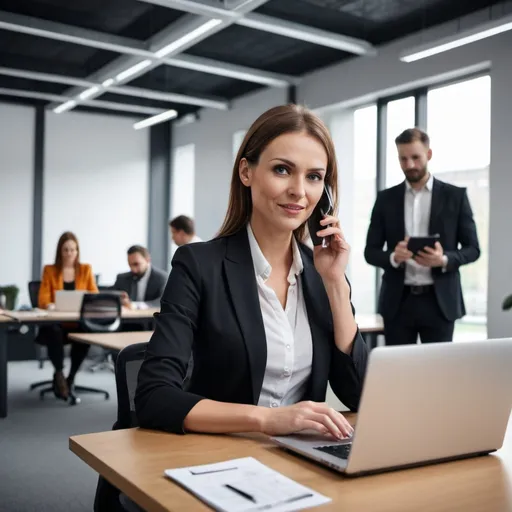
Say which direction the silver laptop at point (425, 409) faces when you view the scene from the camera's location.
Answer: facing away from the viewer and to the left of the viewer

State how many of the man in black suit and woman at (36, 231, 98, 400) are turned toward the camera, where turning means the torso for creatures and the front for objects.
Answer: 2

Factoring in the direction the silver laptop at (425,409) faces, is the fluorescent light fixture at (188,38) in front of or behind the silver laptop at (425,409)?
in front

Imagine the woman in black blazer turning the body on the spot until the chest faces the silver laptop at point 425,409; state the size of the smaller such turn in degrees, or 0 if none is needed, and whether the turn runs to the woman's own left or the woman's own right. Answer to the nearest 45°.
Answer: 0° — they already face it

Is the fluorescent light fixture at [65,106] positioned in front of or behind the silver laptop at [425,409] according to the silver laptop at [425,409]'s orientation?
in front

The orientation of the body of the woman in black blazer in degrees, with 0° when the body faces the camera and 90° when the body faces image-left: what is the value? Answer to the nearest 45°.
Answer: approximately 315°

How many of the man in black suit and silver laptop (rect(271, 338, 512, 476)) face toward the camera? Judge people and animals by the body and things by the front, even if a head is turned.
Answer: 1

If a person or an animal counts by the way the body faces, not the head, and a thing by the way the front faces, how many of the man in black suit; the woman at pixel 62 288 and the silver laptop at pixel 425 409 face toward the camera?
2

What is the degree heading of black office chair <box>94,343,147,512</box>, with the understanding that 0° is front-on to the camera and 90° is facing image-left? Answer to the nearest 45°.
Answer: approximately 315°

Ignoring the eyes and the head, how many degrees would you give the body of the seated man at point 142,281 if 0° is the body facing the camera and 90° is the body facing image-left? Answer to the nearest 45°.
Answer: approximately 45°
